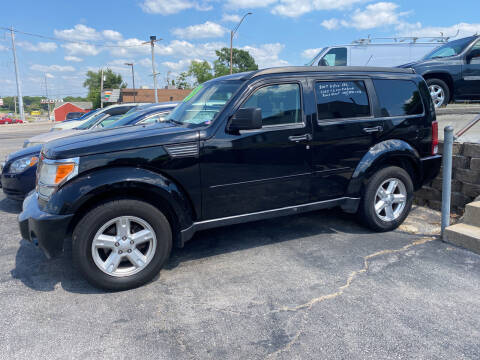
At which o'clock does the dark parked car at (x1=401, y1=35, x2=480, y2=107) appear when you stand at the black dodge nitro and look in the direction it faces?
The dark parked car is roughly at 6 o'clock from the black dodge nitro.

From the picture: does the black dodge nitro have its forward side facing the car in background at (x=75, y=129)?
no

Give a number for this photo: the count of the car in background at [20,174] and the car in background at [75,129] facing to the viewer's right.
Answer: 0

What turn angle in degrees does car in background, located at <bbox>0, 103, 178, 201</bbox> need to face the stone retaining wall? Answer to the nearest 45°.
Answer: approximately 90° to its left

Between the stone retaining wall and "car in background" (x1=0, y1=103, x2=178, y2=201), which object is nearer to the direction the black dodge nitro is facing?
the car in background

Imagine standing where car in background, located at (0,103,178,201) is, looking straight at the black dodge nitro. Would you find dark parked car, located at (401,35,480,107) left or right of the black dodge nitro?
left

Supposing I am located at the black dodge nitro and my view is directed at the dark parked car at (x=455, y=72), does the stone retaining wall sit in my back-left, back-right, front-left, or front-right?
front-right

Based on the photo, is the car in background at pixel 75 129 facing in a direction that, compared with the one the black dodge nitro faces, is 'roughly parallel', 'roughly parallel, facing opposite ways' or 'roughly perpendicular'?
roughly parallel

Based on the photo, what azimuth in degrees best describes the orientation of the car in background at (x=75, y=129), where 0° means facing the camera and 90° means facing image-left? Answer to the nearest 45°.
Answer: approximately 45°

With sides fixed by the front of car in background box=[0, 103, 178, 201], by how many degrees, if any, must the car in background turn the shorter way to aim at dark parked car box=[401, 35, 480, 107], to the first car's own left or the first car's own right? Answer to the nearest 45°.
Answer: approximately 135° to the first car's own left

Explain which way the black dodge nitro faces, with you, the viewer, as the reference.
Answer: facing the viewer and to the left of the viewer

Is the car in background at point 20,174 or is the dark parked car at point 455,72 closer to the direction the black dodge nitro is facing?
the car in background

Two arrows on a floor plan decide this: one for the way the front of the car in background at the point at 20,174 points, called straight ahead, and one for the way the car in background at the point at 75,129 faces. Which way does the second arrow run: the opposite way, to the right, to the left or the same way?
the same way

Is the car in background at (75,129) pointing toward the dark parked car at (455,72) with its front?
no
